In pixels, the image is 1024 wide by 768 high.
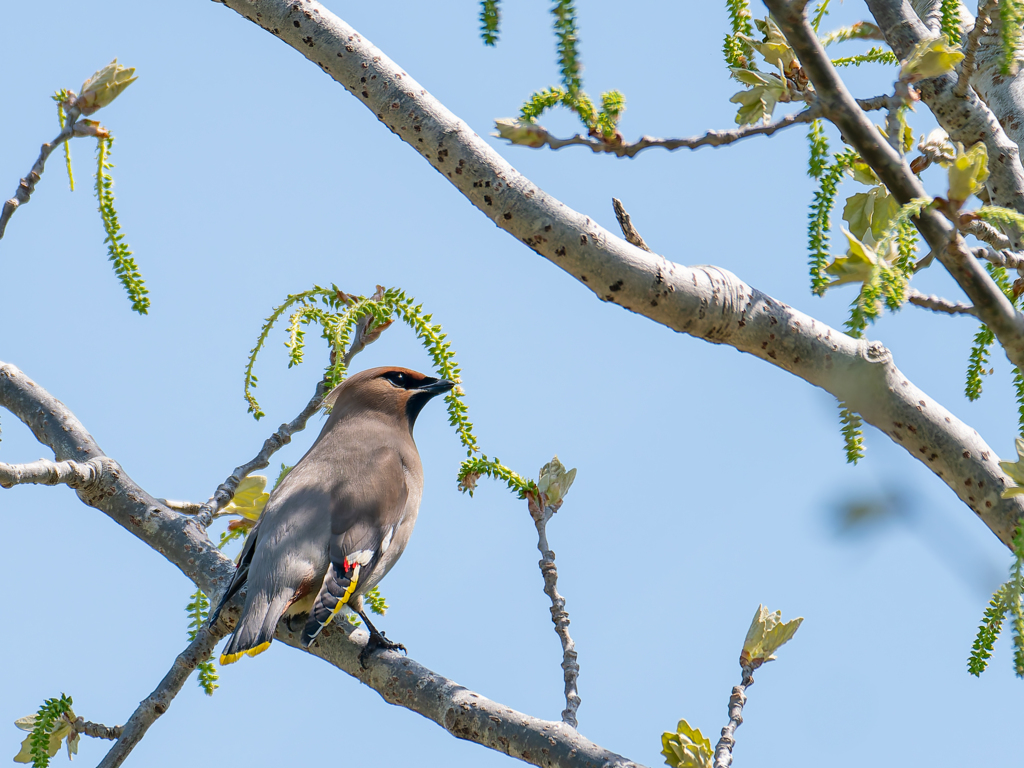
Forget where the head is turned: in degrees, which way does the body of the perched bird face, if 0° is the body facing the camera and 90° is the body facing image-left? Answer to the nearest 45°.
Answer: approximately 225°
